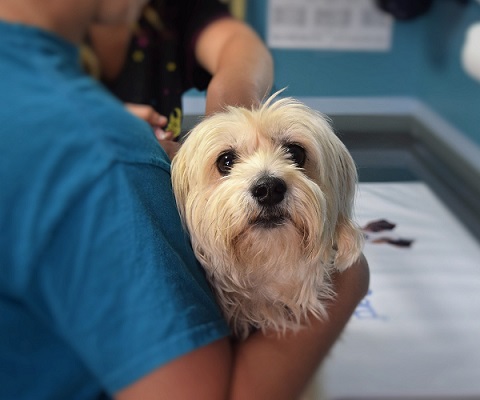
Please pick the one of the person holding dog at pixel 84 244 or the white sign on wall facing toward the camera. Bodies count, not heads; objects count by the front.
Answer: the white sign on wall

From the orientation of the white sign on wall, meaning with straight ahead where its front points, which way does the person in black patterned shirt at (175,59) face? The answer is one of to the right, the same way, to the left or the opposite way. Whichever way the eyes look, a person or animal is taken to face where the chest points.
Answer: the same way

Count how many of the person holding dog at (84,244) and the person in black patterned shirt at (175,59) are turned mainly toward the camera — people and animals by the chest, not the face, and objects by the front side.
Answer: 1

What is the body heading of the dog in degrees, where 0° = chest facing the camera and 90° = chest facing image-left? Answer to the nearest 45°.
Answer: approximately 0°

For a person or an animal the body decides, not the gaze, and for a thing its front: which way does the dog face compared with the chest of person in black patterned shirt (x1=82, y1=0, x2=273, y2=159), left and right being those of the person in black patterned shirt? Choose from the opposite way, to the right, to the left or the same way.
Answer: the same way

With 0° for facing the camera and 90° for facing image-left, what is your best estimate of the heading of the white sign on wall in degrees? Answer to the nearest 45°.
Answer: approximately 0°

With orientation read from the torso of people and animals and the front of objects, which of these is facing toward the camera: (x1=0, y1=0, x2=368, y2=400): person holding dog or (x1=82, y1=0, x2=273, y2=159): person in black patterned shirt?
(x1=82, y1=0, x2=273, y2=159): person in black patterned shirt

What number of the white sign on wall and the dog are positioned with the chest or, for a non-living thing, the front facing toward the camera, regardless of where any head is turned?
2

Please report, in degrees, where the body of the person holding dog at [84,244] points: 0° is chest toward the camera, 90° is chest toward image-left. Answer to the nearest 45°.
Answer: approximately 225°
